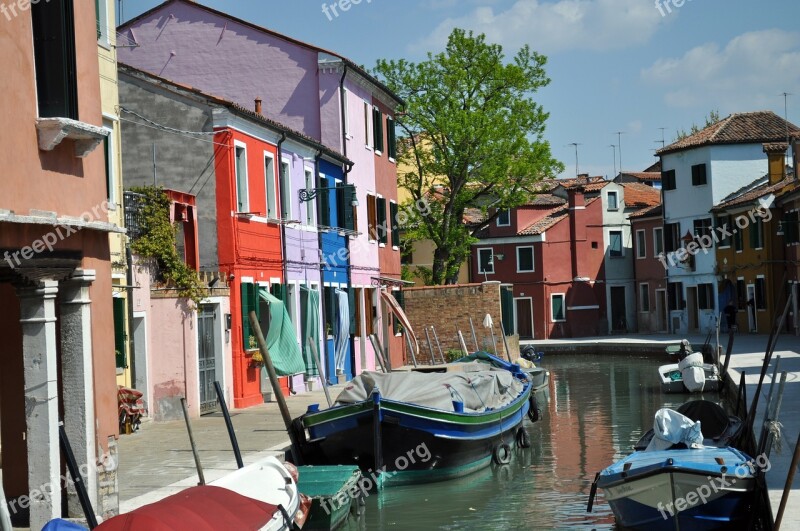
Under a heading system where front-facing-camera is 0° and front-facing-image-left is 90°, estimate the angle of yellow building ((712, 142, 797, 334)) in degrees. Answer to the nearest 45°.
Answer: approximately 45°

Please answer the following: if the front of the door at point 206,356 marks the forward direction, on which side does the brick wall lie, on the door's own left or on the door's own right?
on the door's own left

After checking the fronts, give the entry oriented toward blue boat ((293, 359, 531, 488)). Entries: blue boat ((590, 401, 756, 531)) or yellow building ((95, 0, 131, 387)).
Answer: the yellow building

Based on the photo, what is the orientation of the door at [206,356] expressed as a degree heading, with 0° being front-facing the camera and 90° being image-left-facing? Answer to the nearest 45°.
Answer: approximately 315°

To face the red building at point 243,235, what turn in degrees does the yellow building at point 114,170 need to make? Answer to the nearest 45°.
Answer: approximately 90° to its left
